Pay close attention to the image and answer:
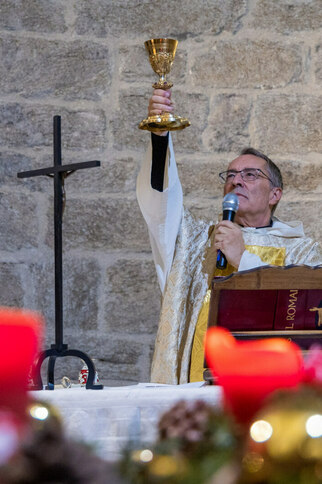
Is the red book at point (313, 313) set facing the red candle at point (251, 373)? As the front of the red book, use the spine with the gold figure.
yes

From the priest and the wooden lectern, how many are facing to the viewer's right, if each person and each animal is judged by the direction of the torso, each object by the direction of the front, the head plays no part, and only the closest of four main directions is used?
0

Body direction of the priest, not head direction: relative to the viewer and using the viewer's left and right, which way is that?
facing the viewer and to the left of the viewer

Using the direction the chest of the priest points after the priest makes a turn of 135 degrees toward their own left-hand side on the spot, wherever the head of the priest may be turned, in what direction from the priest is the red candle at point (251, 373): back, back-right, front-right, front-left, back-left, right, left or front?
right
